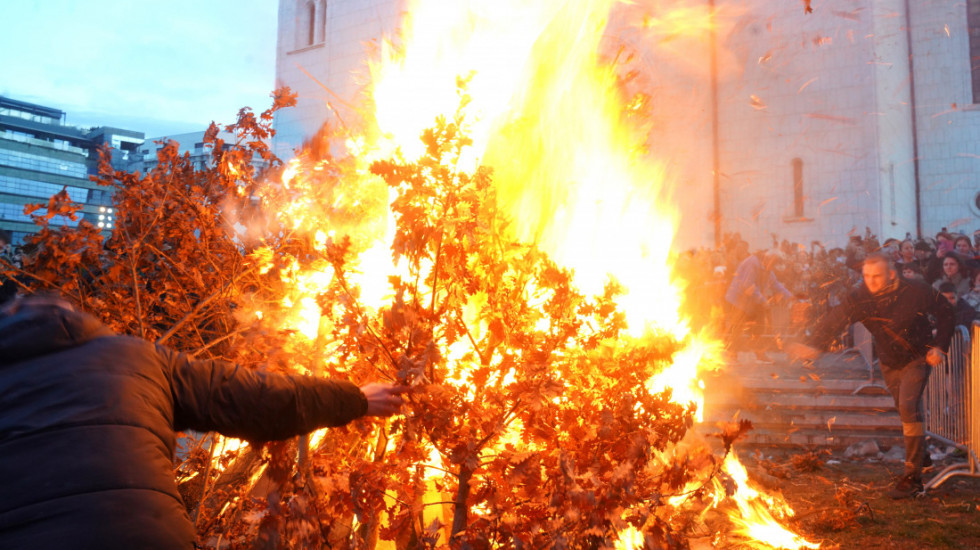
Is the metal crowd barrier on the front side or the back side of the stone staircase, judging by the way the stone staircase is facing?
on the front side

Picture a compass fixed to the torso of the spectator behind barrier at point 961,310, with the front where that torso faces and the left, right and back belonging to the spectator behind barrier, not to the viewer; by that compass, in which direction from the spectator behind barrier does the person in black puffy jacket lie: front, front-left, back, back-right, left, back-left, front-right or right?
front-left

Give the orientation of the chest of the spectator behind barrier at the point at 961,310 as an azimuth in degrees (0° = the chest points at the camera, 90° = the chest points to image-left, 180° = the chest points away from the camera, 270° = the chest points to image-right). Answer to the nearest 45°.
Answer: approximately 45°

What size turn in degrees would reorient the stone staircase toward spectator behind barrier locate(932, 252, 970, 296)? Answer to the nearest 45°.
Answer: approximately 135° to its left

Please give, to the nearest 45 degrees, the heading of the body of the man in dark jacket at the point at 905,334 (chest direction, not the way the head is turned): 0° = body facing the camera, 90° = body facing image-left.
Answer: approximately 45°

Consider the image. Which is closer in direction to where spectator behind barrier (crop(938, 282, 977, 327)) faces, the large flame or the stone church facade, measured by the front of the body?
the large flame

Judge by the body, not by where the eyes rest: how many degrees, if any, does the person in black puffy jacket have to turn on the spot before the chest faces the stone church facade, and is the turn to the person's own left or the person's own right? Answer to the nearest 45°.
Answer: approximately 45° to the person's own right

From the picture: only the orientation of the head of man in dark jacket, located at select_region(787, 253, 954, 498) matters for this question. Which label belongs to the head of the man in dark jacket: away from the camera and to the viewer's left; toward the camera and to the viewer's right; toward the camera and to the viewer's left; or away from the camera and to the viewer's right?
toward the camera and to the viewer's left

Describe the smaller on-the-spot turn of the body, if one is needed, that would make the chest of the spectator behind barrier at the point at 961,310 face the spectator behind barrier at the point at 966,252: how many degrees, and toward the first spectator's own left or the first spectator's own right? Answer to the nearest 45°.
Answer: approximately 135° to the first spectator's own right

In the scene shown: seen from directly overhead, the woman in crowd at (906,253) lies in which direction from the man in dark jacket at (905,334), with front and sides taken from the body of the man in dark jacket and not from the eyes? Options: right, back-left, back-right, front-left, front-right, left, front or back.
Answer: back-right

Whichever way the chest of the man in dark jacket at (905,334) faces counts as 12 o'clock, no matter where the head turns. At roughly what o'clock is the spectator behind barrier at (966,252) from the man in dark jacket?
The spectator behind barrier is roughly at 5 o'clock from the man in dark jacket.

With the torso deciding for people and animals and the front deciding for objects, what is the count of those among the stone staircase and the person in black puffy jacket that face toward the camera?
1

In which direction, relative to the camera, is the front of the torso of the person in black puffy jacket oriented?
away from the camera

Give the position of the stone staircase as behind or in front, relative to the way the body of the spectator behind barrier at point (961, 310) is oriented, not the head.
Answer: in front
